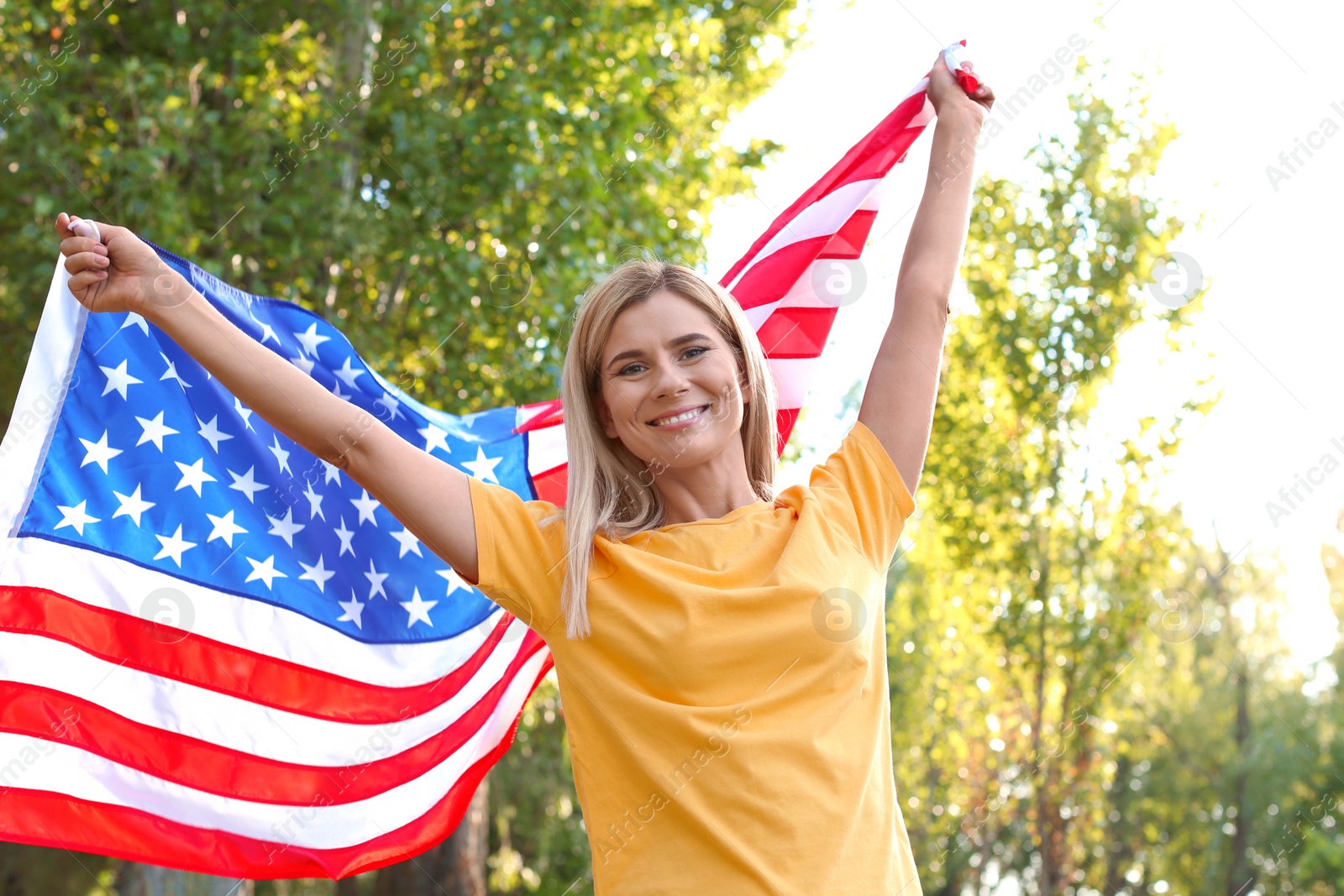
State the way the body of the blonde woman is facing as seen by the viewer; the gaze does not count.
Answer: toward the camera

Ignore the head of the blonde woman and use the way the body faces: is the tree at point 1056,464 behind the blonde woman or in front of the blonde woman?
behind
